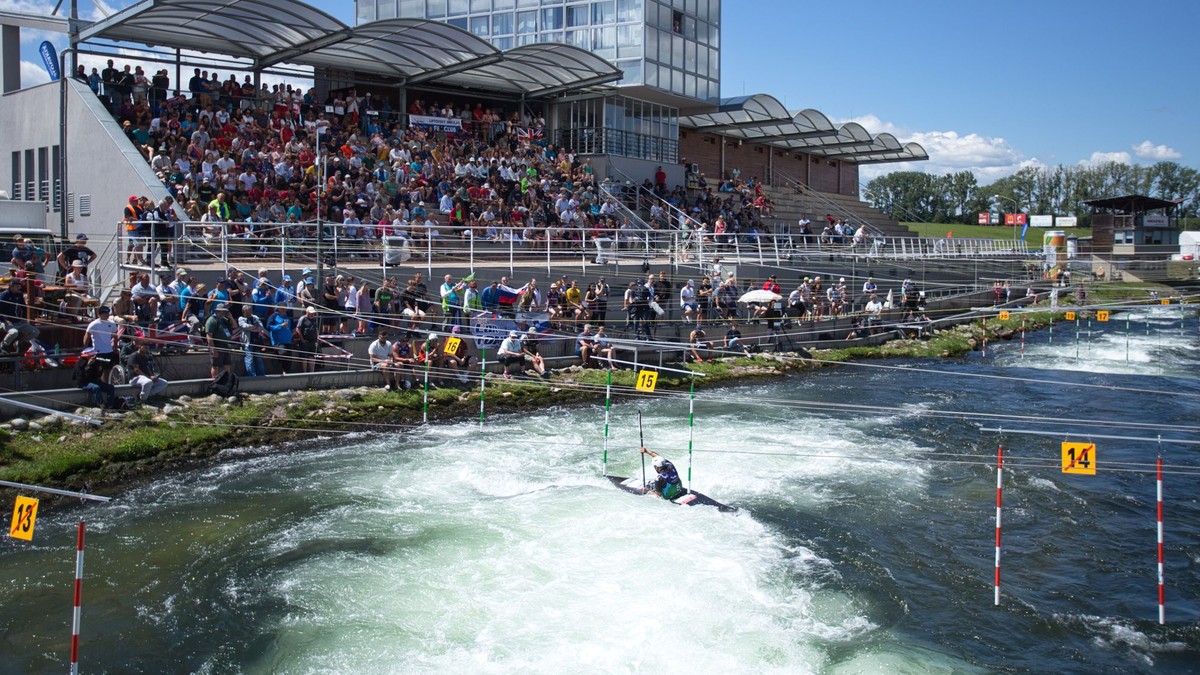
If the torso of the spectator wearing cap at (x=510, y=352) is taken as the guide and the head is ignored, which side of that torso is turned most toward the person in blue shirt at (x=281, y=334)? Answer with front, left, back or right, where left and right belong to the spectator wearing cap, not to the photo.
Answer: right

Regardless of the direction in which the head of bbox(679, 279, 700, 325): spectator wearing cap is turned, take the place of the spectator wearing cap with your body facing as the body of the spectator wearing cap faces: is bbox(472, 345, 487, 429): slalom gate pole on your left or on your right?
on your right

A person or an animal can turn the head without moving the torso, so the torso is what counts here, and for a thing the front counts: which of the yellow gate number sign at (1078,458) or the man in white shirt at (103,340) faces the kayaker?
the man in white shirt

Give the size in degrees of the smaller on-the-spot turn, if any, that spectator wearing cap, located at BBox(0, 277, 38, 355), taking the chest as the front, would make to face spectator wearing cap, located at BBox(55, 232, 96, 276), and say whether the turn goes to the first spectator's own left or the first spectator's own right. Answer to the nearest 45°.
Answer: approximately 135° to the first spectator's own left

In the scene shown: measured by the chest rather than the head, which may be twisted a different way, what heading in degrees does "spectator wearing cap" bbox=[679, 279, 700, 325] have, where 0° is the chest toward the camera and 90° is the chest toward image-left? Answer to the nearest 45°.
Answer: approximately 315°

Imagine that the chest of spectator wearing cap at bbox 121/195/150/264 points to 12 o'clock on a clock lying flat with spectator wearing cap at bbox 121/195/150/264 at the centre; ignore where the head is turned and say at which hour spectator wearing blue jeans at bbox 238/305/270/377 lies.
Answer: spectator wearing blue jeans at bbox 238/305/270/377 is roughly at 12 o'clock from spectator wearing cap at bbox 121/195/150/264.
